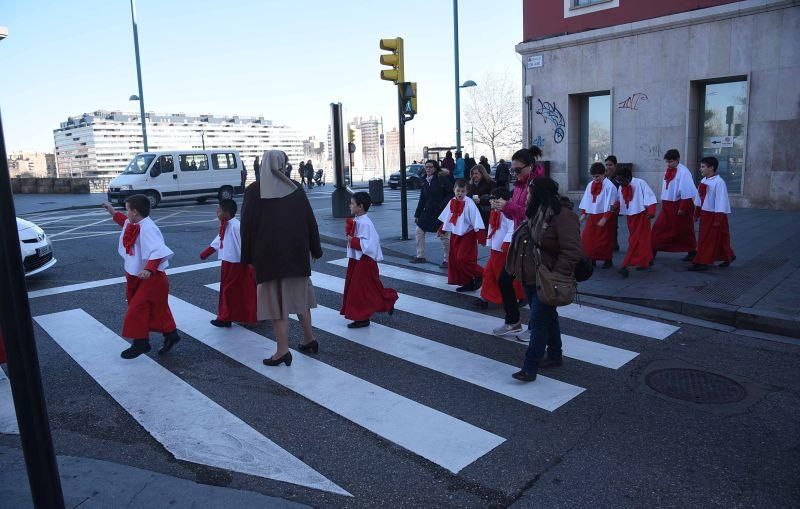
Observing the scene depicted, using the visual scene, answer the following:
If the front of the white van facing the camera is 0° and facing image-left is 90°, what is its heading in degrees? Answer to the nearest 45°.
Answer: approximately 45°

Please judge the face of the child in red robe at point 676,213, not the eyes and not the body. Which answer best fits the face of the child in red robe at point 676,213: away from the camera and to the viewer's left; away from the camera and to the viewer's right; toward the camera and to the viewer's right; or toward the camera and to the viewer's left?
toward the camera and to the viewer's left

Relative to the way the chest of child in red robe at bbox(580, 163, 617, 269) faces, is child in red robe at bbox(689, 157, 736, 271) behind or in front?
behind

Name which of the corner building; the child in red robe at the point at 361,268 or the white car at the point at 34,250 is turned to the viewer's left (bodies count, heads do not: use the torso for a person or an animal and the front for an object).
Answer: the child in red robe

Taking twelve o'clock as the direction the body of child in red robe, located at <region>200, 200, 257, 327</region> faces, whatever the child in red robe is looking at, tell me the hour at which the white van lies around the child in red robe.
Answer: The white van is roughly at 3 o'clock from the child in red robe.

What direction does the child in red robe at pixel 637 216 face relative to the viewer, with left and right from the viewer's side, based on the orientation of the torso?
facing the viewer and to the left of the viewer

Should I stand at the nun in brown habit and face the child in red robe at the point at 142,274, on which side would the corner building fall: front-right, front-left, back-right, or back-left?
back-right

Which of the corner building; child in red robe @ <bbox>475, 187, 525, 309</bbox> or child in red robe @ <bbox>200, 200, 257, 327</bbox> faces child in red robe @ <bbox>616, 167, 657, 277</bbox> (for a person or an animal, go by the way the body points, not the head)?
the corner building

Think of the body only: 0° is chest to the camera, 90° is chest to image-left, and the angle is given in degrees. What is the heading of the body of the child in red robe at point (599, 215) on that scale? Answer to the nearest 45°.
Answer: approximately 45°

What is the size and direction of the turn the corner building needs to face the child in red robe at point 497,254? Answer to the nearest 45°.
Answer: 0° — it already faces them
